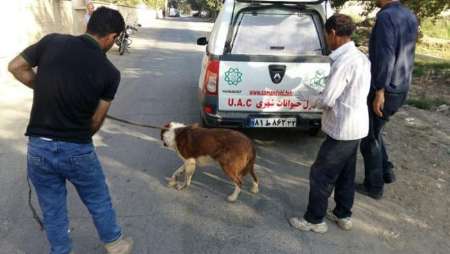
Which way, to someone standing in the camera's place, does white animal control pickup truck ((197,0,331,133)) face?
facing away from the viewer

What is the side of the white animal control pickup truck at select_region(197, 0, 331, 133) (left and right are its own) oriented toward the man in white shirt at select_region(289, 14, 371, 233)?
back

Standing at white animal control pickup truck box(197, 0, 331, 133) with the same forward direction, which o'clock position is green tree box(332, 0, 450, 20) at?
The green tree is roughly at 1 o'clock from the white animal control pickup truck.

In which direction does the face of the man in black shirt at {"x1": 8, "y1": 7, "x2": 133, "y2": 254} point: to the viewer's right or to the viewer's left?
to the viewer's right

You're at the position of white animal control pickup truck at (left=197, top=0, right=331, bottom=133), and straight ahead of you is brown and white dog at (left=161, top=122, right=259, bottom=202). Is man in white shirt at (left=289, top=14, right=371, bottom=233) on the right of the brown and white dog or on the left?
left

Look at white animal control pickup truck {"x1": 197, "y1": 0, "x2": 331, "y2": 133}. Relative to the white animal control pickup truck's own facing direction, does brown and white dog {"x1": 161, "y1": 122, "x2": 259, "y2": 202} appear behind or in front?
behind

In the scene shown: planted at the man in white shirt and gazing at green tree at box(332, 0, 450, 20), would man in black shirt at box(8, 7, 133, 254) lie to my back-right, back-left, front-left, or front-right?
back-left

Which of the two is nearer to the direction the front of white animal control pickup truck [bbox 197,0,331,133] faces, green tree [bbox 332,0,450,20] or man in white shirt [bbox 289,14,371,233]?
the green tree

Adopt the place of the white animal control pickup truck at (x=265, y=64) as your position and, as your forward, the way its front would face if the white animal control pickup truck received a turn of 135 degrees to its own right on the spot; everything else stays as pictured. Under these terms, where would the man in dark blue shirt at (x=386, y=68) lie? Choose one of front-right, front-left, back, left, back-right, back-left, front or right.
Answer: front

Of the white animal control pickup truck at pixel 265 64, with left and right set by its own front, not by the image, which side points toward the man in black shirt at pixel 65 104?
back
